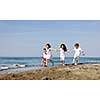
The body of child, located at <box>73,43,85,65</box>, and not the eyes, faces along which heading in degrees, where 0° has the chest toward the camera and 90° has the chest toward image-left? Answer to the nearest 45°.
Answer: approximately 45°

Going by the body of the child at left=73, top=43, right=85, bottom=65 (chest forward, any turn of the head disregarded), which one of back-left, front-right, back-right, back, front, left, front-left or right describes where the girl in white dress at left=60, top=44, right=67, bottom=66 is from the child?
front-right
